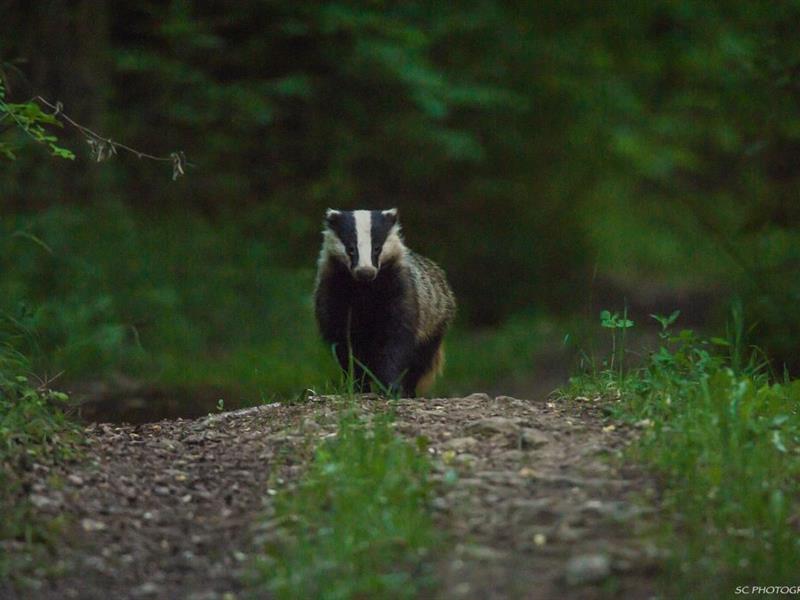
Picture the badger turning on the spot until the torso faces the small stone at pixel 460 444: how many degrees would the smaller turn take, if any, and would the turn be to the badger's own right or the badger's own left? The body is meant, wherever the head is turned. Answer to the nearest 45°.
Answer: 0° — it already faces it

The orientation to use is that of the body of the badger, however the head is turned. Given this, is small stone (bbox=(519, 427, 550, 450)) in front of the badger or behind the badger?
in front

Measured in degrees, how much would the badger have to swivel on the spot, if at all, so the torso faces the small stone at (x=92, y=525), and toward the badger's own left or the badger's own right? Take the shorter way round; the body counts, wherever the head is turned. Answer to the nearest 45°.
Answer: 0° — it already faces it

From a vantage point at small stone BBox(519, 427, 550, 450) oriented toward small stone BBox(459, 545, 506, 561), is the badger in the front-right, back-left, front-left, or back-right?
back-right

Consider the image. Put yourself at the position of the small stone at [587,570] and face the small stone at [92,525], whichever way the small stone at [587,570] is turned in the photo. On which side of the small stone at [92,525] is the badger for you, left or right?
right

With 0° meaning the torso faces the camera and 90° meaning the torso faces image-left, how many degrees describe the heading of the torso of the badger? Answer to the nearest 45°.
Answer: approximately 0°

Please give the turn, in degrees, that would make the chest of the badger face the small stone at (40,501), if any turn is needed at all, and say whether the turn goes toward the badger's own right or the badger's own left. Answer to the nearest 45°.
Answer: approximately 45° to the badger's own right

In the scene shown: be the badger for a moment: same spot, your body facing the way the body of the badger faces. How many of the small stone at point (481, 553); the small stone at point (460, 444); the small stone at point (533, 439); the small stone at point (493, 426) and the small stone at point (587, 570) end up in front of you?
5

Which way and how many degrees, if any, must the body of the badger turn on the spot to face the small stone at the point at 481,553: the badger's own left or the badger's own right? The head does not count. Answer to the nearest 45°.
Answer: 0° — it already faces it

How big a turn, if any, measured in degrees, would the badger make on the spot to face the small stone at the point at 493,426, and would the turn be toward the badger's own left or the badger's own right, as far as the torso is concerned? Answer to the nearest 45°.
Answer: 0° — it already faces it
